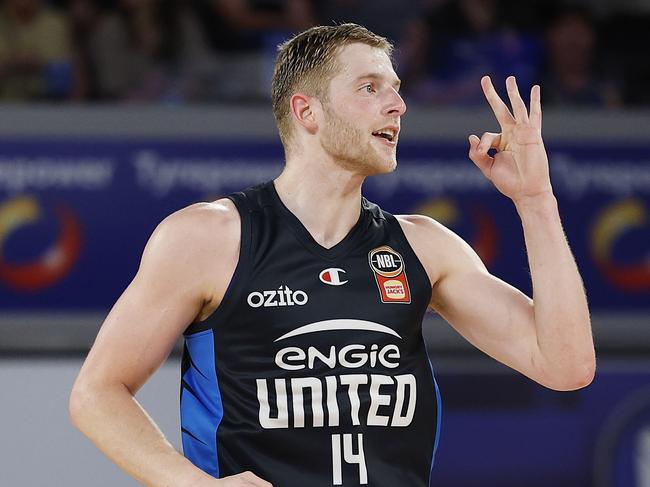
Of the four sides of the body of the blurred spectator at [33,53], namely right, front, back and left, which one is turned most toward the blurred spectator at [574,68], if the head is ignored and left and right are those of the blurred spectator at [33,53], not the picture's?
left

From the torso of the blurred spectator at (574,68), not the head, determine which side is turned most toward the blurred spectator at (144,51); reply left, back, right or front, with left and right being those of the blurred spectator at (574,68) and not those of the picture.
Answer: right

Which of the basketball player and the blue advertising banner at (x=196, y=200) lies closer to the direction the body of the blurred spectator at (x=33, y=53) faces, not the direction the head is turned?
the basketball player

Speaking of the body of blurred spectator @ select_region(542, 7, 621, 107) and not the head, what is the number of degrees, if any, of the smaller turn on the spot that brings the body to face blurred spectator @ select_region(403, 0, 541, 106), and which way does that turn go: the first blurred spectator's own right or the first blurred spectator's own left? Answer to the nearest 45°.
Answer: approximately 45° to the first blurred spectator's own right

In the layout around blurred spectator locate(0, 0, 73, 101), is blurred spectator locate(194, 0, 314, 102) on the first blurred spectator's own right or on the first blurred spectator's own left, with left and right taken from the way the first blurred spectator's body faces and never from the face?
on the first blurred spectator's own left

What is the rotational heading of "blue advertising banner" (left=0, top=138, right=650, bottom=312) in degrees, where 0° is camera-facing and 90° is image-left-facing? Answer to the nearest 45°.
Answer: approximately 0°

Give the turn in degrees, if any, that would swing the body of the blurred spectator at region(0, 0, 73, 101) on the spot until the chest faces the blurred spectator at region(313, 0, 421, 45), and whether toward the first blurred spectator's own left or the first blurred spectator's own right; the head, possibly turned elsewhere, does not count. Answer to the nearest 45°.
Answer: approximately 90° to the first blurred spectator's own left
